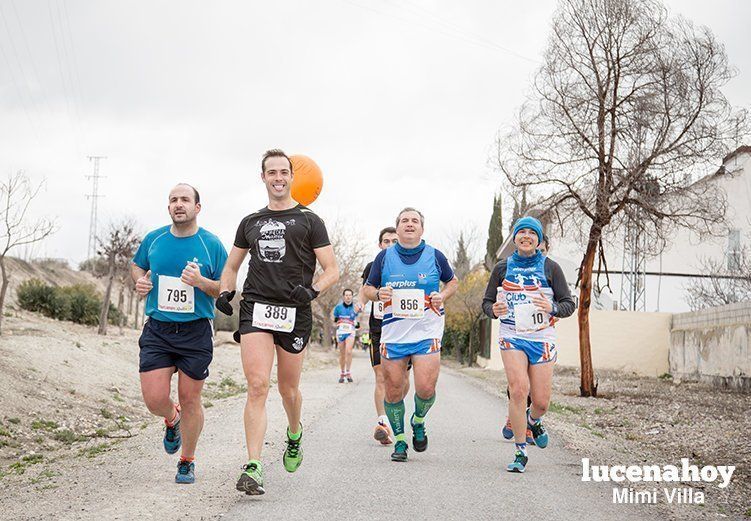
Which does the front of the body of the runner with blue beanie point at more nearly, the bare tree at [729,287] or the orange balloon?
the orange balloon

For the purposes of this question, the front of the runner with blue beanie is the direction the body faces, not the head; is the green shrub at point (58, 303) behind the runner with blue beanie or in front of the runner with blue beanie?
behind

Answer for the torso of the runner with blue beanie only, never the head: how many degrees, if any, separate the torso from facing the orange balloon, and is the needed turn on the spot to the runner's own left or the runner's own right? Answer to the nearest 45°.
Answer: approximately 90° to the runner's own right

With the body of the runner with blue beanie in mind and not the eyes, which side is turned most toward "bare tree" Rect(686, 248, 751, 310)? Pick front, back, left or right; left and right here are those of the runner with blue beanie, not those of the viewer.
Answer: back

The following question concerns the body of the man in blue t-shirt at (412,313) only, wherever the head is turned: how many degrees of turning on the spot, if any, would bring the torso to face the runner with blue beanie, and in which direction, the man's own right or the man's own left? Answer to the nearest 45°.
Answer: approximately 90° to the man's own left

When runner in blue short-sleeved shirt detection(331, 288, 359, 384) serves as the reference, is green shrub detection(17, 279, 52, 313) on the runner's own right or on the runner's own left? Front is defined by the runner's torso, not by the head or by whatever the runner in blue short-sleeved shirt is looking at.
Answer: on the runner's own right

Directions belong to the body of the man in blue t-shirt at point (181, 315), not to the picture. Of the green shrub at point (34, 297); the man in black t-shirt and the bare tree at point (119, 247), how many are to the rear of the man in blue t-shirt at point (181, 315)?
2

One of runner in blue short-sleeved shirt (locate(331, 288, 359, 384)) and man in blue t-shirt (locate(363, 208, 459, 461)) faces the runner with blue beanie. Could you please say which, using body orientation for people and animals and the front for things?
the runner in blue short-sleeved shirt

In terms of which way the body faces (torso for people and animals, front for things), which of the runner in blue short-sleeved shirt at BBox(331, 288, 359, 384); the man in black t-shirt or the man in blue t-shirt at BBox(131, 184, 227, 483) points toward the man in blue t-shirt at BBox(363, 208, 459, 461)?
the runner in blue short-sleeved shirt

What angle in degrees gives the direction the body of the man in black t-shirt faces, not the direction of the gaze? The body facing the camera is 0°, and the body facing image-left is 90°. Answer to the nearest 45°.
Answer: approximately 0°

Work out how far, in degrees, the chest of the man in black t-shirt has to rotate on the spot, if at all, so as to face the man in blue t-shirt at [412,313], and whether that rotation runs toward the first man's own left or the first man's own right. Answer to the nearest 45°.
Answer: approximately 135° to the first man's own left

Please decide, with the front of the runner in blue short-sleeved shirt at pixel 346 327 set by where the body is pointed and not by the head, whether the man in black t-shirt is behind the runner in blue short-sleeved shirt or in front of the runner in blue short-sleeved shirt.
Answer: in front
